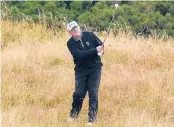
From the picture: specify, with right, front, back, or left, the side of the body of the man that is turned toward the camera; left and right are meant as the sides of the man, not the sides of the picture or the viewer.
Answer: front
